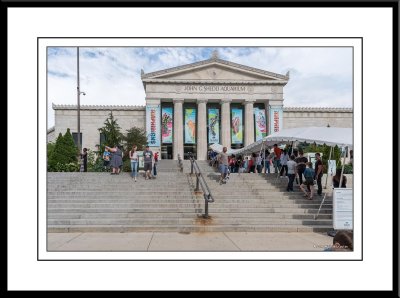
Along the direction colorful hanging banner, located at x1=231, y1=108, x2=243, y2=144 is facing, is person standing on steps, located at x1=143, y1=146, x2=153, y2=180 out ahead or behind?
ahead

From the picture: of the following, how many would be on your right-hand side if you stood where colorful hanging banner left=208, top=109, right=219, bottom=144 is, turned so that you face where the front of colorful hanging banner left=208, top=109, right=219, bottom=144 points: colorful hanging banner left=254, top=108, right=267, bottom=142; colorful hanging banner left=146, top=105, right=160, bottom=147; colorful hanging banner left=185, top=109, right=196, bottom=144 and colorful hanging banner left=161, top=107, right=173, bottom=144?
3

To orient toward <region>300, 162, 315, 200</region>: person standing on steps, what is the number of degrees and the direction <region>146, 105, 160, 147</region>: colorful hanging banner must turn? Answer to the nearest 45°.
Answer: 0° — it already faces them

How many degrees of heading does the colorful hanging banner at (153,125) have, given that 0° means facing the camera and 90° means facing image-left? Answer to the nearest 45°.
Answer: approximately 0°

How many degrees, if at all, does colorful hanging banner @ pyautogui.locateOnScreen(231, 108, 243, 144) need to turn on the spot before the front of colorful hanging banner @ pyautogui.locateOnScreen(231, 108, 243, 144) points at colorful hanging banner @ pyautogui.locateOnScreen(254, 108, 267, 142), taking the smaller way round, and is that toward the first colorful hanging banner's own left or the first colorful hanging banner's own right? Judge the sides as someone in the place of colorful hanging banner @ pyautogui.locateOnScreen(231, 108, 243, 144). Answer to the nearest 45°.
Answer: approximately 90° to the first colorful hanging banner's own left

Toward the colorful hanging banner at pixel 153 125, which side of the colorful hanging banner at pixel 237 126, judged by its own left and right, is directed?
right

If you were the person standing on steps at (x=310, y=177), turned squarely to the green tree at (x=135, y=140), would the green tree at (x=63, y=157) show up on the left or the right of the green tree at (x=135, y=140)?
left

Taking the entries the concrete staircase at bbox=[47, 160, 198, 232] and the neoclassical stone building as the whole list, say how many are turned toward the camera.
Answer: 2
